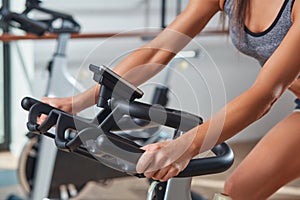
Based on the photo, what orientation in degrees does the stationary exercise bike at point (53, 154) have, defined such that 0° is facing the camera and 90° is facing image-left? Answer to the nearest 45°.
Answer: approximately 45°

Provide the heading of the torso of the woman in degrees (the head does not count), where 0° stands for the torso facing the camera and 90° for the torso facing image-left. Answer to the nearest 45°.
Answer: approximately 45°
